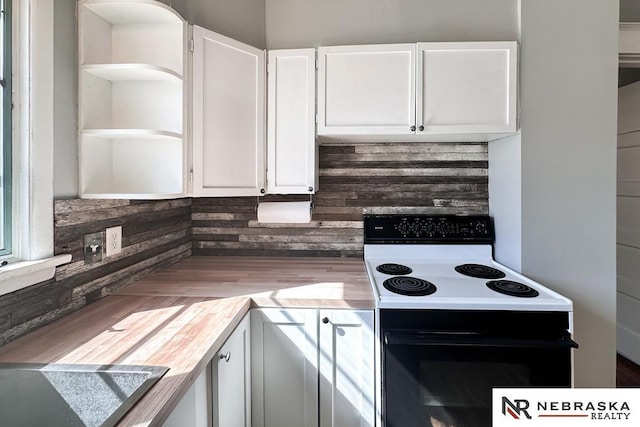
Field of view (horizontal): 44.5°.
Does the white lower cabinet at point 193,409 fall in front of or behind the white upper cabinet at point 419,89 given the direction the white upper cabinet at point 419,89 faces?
in front

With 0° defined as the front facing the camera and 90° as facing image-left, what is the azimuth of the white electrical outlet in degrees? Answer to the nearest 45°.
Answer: approximately 315°

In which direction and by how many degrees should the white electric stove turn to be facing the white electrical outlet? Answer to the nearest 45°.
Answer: approximately 90° to its right

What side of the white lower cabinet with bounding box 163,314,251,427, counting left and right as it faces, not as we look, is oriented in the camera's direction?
right

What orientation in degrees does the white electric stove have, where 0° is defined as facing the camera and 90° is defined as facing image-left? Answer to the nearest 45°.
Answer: approximately 0°

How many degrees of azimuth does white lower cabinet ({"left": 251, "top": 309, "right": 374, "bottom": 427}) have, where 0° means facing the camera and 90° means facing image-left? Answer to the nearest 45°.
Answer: approximately 0°

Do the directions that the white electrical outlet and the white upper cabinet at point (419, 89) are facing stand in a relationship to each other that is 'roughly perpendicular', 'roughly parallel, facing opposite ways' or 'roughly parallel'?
roughly perpendicular

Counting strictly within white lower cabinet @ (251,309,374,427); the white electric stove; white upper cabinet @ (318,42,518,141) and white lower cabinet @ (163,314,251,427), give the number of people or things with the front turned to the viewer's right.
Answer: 1
